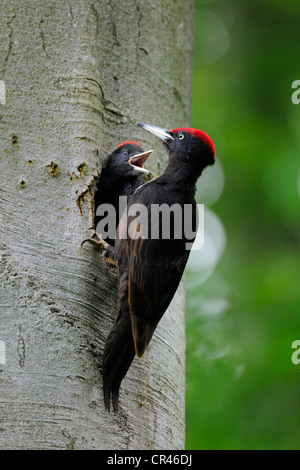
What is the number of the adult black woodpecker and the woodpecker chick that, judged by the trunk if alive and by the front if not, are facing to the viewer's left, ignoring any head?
1

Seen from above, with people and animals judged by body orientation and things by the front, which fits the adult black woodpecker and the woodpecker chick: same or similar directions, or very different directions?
very different directions

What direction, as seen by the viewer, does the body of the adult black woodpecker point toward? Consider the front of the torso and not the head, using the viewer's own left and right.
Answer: facing to the left of the viewer
